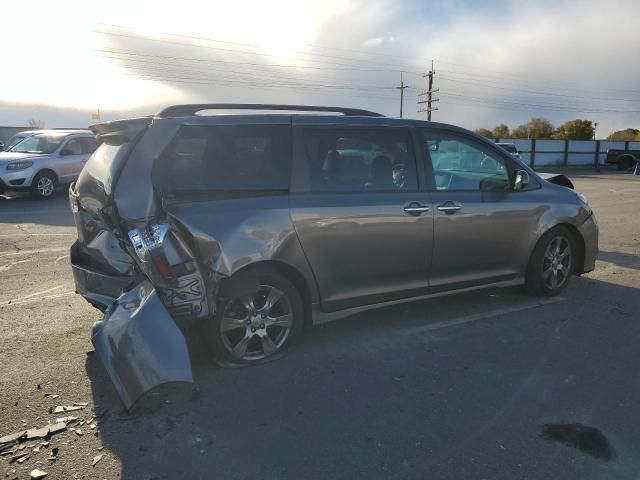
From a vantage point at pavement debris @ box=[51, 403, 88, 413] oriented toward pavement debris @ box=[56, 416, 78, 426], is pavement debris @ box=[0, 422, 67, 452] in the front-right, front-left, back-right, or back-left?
front-right

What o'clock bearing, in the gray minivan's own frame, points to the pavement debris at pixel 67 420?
The pavement debris is roughly at 6 o'clock from the gray minivan.

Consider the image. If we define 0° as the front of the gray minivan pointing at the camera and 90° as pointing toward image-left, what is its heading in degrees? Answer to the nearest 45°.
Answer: approximately 225°

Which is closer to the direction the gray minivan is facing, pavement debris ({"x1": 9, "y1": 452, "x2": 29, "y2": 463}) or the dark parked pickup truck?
the dark parked pickup truck

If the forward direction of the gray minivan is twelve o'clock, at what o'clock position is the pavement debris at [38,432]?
The pavement debris is roughly at 6 o'clock from the gray minivan.

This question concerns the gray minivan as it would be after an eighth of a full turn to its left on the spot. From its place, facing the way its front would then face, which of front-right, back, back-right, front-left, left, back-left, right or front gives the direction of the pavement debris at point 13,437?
back-left

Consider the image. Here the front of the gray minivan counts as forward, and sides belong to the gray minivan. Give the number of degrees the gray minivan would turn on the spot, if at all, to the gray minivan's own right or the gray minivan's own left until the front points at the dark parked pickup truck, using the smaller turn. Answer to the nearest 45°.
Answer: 0° — it already faces it
